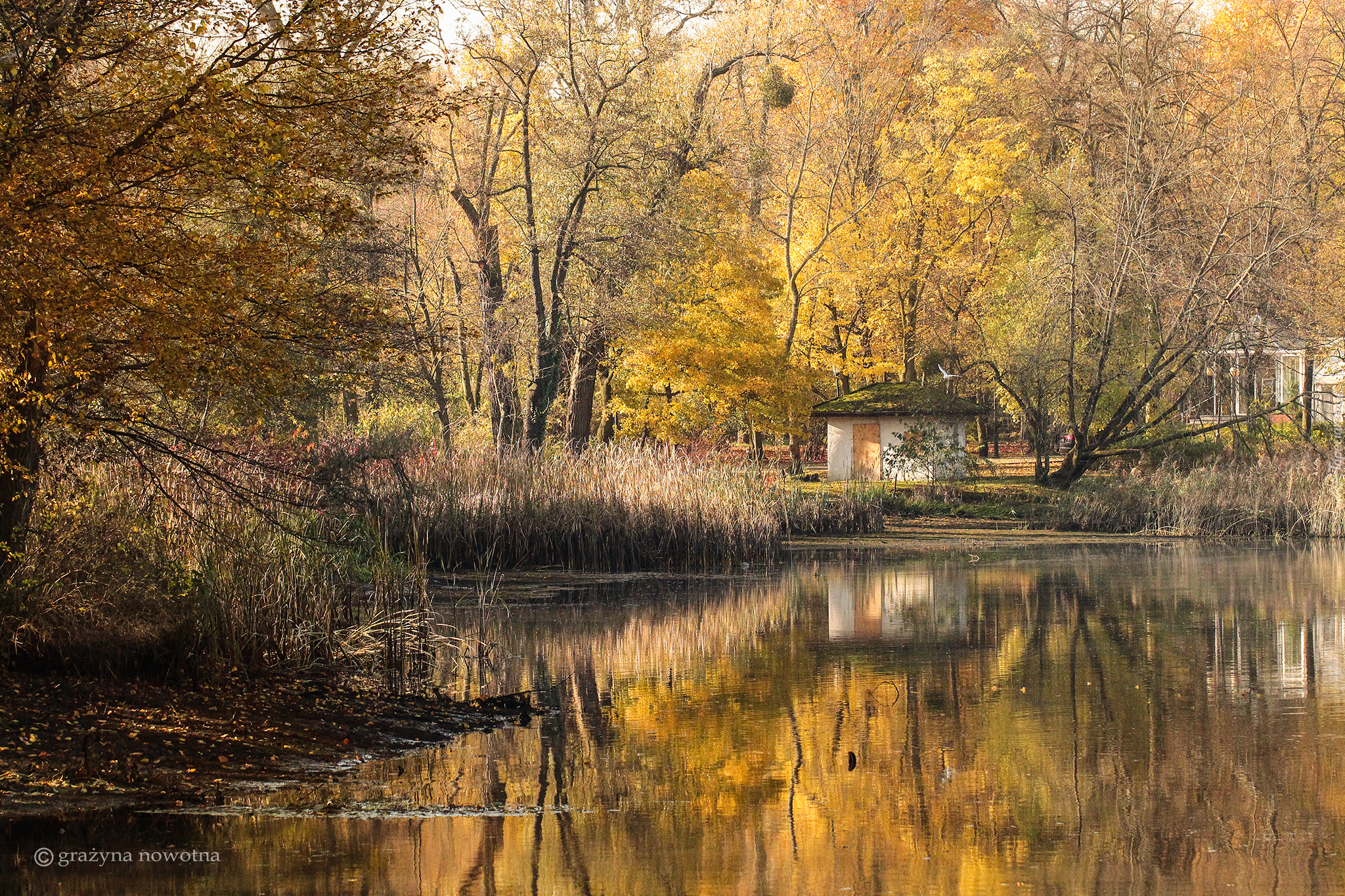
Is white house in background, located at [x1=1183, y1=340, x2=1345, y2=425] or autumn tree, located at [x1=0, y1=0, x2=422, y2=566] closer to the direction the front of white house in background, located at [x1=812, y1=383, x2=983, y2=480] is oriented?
the autumn tree

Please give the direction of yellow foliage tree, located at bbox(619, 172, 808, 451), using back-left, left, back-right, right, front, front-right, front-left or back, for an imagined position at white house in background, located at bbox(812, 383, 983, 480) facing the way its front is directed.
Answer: back-right

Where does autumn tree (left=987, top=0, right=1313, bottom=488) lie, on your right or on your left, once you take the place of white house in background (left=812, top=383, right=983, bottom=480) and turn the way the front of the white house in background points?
on your left

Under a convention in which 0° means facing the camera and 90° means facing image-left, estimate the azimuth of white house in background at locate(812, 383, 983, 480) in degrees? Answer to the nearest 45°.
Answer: approximately 0°

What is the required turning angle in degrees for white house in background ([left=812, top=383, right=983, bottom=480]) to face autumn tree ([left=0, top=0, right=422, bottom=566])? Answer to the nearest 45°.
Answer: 0° — it already faces it

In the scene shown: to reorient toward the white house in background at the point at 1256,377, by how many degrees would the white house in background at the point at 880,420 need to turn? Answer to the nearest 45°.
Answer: approximately 90° to its left

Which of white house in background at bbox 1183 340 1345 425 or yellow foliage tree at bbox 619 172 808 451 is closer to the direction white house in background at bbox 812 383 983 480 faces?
the yellow foliage tree

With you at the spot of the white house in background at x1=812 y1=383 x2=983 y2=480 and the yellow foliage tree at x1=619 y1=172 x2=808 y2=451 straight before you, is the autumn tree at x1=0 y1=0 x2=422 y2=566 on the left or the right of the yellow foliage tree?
left
